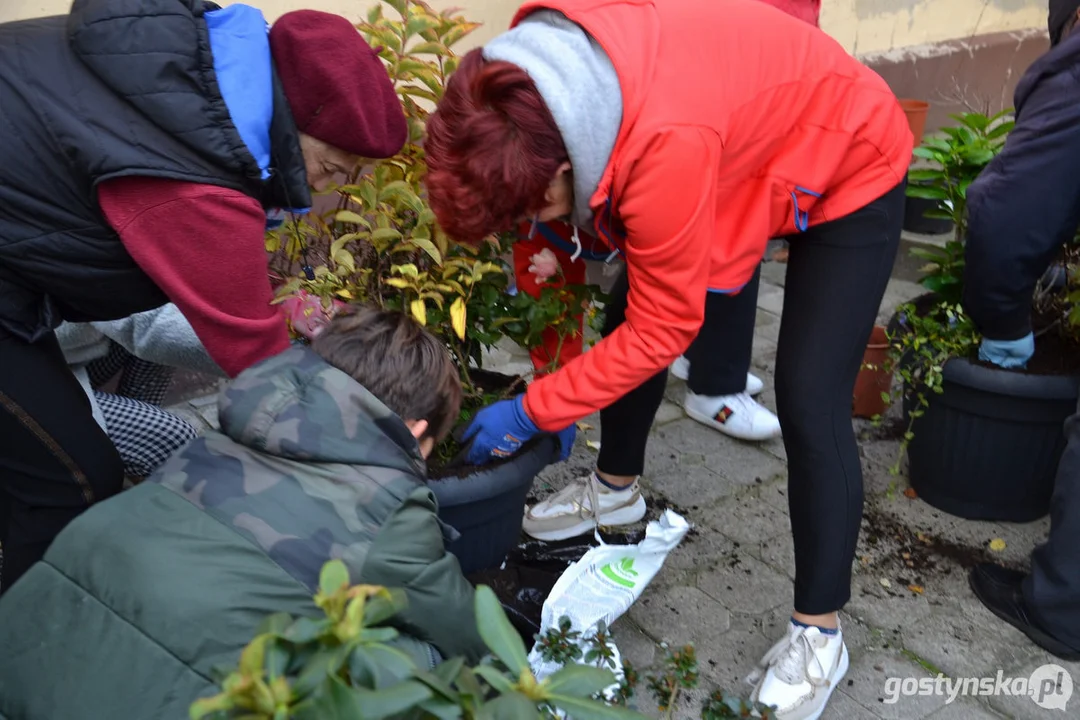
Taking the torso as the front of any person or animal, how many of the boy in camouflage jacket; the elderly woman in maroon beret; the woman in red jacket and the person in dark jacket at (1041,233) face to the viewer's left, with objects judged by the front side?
2

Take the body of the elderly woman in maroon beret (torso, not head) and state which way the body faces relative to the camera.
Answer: to the viewer's right

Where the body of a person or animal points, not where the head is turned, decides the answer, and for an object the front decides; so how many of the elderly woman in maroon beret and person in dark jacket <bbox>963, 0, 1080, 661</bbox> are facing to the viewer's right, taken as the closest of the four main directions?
1

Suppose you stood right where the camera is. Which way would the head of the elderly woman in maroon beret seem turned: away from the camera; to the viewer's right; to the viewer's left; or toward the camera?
to the viewer's right

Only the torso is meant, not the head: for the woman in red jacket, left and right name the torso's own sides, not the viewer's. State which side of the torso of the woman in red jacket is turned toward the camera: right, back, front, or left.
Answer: left

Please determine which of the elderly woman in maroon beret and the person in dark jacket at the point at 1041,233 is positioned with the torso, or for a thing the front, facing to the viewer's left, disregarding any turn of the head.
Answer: the person in dark jacket

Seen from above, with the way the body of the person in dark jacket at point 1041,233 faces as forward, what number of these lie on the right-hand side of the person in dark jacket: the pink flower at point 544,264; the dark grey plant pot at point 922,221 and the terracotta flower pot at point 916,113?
2

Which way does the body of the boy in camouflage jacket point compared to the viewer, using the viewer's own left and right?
facing away from the viewer and to the right of the viewer

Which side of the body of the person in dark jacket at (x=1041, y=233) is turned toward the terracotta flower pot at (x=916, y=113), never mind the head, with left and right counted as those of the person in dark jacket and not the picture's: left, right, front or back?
right

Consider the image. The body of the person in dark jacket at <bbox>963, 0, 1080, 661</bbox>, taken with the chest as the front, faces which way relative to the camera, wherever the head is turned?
to the viewer's left

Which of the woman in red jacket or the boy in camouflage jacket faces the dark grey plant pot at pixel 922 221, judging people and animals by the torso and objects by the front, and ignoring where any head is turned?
the boy in camouflage jacket

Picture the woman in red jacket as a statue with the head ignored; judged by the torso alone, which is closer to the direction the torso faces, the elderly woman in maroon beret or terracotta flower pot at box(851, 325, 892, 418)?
the elderly woman in maroon beret
